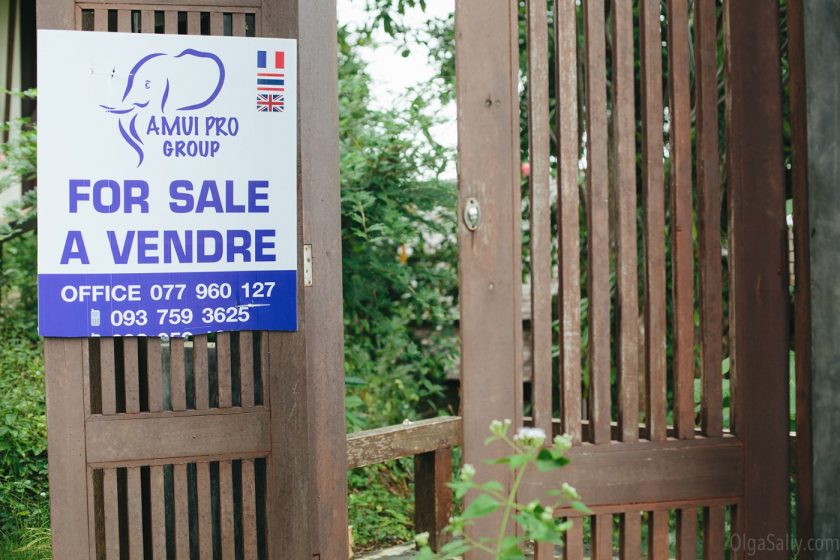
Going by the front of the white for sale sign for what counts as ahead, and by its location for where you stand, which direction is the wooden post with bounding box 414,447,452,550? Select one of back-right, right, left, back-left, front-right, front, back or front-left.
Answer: back-left

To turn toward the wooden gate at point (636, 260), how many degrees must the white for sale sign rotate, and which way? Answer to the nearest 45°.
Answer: approximately 90° to its left

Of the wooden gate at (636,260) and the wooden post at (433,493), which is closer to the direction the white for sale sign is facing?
the wooden gate

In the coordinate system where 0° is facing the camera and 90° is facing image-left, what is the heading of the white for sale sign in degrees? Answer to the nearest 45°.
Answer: approximately 0°

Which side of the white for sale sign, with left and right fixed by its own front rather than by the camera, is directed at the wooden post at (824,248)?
left
